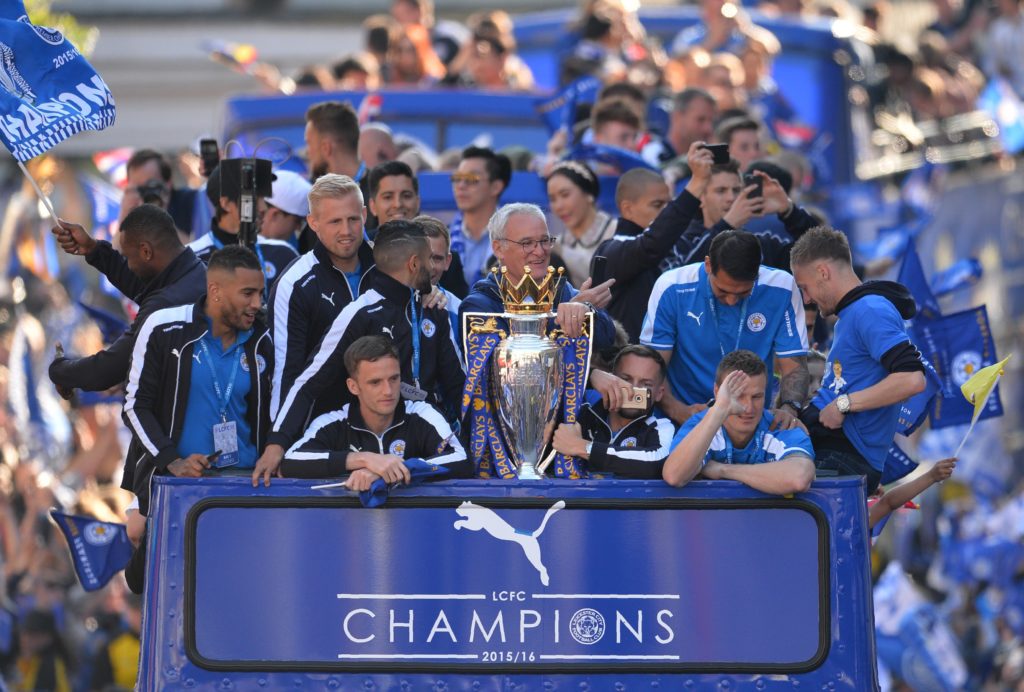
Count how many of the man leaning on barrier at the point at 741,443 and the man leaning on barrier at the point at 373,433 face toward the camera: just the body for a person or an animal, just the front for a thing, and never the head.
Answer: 2

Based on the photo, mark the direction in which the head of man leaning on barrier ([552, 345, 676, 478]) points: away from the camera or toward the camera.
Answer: toward the camera

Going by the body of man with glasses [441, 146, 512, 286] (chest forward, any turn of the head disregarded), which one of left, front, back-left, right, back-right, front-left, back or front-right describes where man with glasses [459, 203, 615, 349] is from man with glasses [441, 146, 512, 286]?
front-left

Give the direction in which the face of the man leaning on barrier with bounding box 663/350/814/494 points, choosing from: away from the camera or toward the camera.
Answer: toward the camera

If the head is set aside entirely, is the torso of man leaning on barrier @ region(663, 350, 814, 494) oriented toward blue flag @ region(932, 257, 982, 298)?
no

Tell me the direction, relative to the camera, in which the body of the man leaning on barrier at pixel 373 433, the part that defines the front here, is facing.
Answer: toward the camera

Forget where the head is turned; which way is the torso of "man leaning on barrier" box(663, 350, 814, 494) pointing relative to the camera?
toward the camera

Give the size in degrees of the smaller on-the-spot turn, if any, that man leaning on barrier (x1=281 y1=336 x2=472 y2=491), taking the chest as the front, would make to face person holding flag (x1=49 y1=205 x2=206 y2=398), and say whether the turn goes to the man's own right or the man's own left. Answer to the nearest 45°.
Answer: approximately 135° to the man's own right

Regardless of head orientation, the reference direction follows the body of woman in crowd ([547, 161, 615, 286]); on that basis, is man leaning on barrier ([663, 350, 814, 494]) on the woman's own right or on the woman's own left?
on the woman's own left

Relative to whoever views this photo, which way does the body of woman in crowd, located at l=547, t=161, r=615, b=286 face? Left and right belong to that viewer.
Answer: facing the viewer and to the left of the viewer

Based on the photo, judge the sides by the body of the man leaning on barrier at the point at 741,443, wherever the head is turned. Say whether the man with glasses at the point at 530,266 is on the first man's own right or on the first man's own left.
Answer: on the first man's own right

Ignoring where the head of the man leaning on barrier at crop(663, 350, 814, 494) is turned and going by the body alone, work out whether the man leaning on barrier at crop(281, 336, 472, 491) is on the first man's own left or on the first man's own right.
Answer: on the first man's own right
